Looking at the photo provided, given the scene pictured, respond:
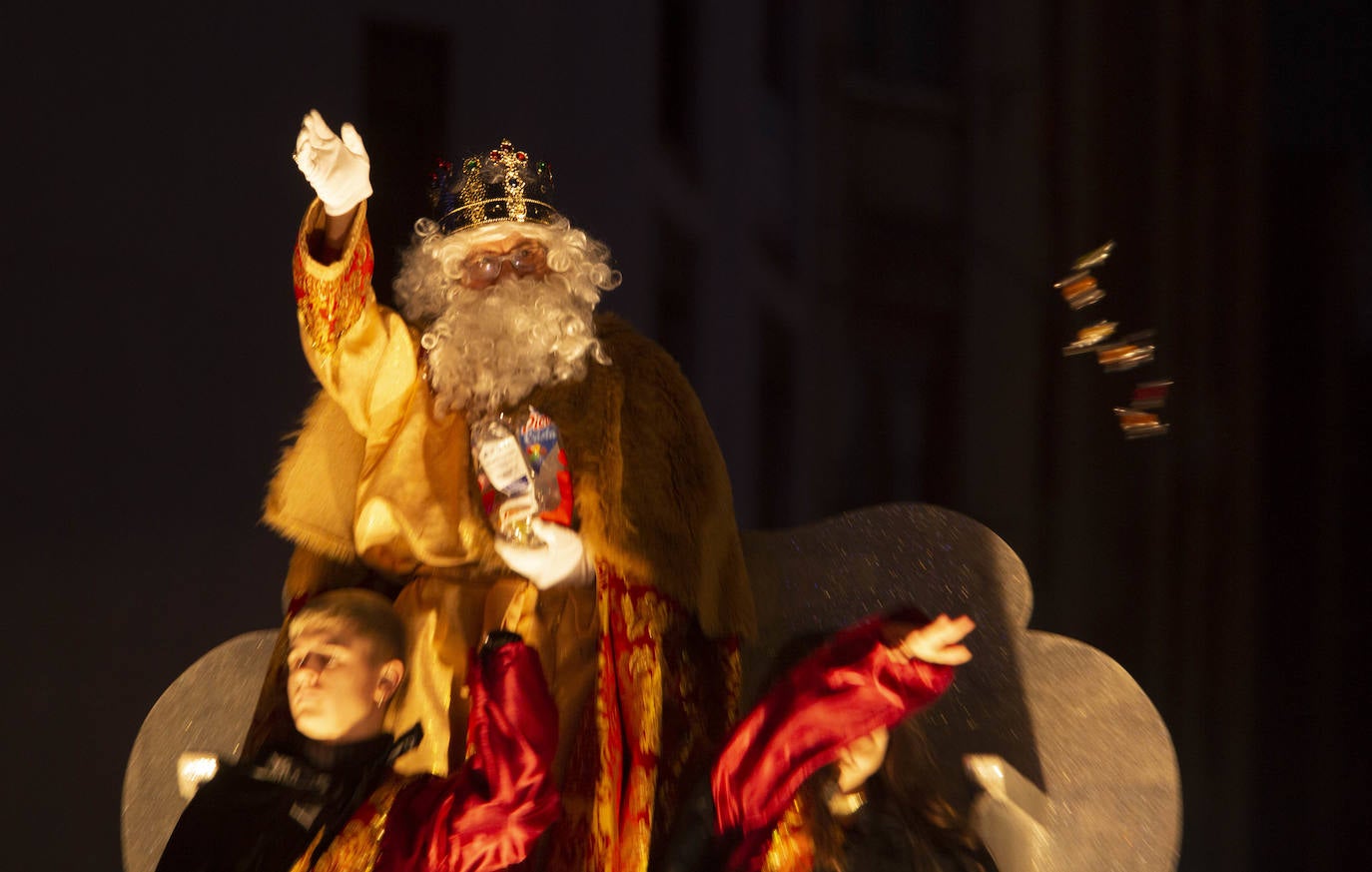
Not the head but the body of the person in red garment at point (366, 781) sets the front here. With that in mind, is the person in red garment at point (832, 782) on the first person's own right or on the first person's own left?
on the first person's own left

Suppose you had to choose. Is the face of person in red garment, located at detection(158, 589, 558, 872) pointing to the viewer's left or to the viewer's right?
to the viewer's left

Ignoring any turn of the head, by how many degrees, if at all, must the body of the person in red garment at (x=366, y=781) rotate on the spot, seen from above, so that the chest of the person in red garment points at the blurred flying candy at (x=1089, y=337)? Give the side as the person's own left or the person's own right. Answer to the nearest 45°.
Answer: approximately 135° to the person's own left

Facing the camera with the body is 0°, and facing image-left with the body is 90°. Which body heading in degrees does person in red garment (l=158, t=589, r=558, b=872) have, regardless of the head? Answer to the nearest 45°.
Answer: approximately 45°

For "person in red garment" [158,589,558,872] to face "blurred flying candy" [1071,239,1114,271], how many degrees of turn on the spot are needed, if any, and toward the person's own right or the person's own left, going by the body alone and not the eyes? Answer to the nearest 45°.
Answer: approximately 135° to the person's own left
